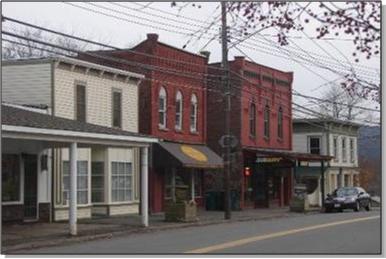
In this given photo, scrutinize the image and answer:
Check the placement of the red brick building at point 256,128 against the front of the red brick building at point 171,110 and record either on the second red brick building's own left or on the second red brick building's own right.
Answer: on the second red brick building's own left

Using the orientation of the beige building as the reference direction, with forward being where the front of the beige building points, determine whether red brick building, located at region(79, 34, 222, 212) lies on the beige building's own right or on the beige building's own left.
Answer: on the beige building's own left

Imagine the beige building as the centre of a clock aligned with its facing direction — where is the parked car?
The parked car is roughly at 9 o'clock from the beige building.

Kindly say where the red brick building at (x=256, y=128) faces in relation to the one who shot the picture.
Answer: facing the viewer and to the right of the viewer

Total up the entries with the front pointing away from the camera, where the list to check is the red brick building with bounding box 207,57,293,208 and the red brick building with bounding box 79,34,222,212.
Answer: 0

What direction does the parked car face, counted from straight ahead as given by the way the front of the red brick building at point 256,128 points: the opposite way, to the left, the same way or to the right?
to the right

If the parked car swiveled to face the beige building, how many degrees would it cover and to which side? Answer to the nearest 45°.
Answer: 0° — it already faces it

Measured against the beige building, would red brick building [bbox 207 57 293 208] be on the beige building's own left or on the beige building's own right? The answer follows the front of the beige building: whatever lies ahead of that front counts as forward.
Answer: on the beige building's own left

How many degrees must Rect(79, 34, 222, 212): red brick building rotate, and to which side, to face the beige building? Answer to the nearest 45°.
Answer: approximately 90° to its right

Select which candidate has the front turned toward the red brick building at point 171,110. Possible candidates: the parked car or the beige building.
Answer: the parked car

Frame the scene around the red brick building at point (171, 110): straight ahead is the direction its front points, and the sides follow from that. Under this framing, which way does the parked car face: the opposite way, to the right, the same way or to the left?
to the right

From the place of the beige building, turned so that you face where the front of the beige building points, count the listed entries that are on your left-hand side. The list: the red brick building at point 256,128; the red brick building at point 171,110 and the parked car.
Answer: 3
